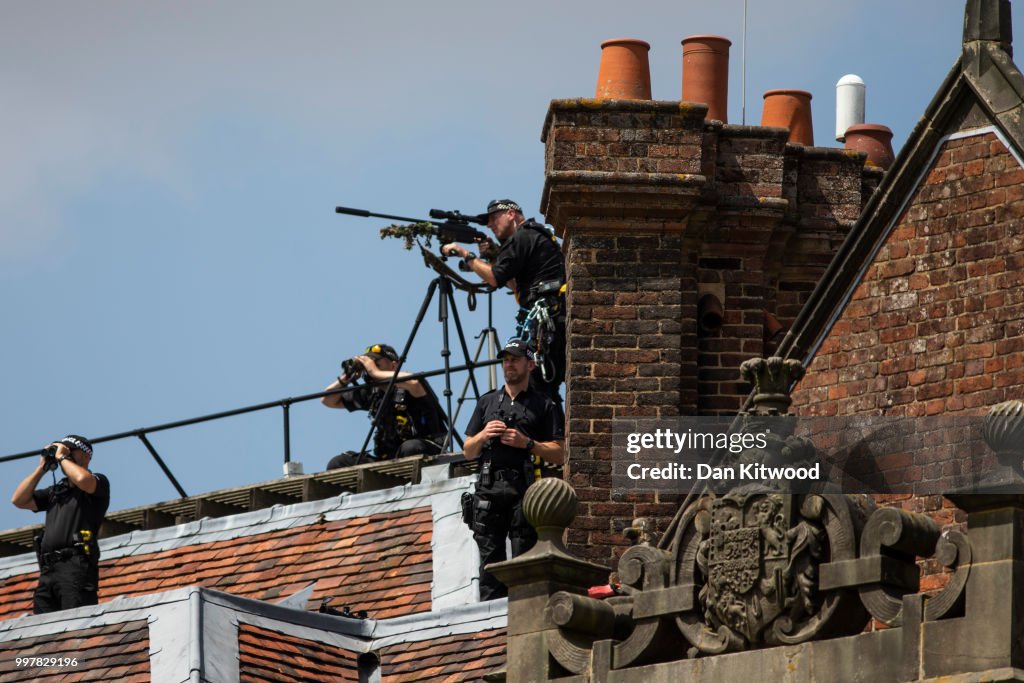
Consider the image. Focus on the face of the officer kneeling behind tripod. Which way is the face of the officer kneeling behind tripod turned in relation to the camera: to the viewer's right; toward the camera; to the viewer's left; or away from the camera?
to the viewer's left

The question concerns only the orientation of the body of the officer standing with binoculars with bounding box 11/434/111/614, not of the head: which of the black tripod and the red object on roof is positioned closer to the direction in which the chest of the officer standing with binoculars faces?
the red object on roof

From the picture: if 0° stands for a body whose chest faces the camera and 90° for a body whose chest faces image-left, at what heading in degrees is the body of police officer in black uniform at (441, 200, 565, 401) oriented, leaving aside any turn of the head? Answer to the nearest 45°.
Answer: approximately 90°

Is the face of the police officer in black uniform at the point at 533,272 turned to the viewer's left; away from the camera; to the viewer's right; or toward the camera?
to the viewer's left

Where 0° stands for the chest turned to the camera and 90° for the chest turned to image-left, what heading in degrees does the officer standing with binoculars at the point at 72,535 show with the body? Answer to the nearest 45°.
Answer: approximately 45°
